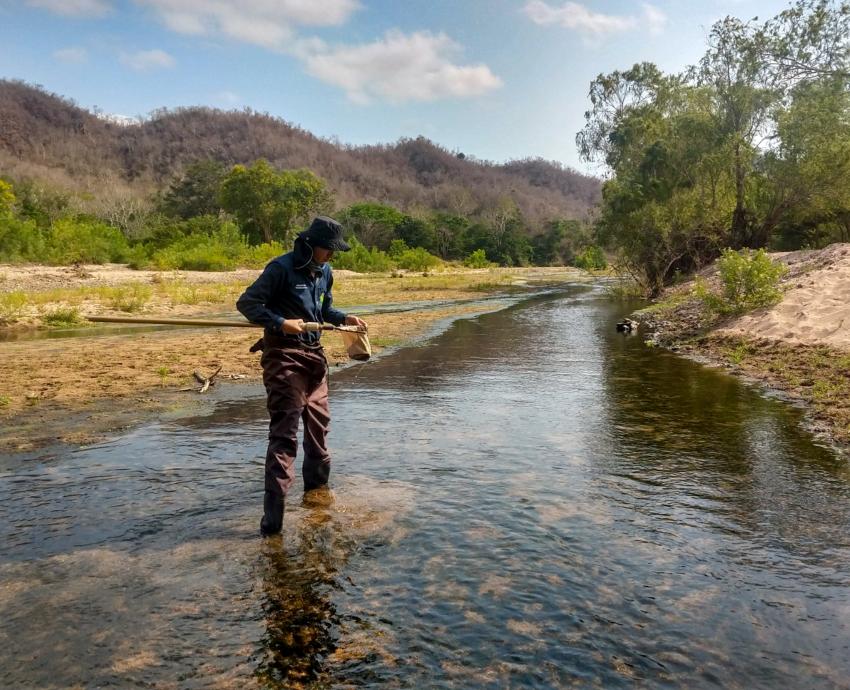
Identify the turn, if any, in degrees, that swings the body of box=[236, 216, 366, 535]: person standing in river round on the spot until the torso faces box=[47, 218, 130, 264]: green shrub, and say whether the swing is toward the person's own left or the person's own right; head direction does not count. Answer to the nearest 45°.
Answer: approximately 135° to the person's own left

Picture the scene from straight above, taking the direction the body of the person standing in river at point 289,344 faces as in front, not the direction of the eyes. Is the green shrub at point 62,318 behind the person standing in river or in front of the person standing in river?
behind

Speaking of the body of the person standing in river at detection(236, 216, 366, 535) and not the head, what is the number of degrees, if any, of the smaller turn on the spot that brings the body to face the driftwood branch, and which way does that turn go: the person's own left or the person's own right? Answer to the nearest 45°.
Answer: approximately 135° to the person's own left

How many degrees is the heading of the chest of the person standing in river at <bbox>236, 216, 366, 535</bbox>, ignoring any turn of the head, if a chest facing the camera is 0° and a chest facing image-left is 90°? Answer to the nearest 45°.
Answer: approximately 315°

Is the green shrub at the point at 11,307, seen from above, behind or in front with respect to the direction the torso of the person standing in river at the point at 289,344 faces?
behind

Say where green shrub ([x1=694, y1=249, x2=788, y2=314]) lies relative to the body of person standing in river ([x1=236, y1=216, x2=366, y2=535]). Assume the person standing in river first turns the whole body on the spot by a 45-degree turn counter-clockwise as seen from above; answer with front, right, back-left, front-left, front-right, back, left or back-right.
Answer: front-left

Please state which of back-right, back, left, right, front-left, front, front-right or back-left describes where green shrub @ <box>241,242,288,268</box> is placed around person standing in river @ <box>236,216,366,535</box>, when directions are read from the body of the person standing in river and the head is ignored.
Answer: back-left

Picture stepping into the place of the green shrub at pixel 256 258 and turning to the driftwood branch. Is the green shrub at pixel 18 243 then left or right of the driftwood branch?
right

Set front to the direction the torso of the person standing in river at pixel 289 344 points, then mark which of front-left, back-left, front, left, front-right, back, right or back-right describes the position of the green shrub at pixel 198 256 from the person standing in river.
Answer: back-left
